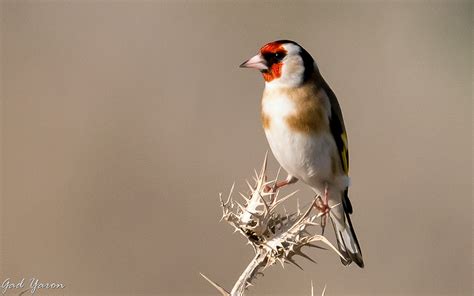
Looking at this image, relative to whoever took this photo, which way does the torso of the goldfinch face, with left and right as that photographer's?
facing the viewer and to the left of the viewer
